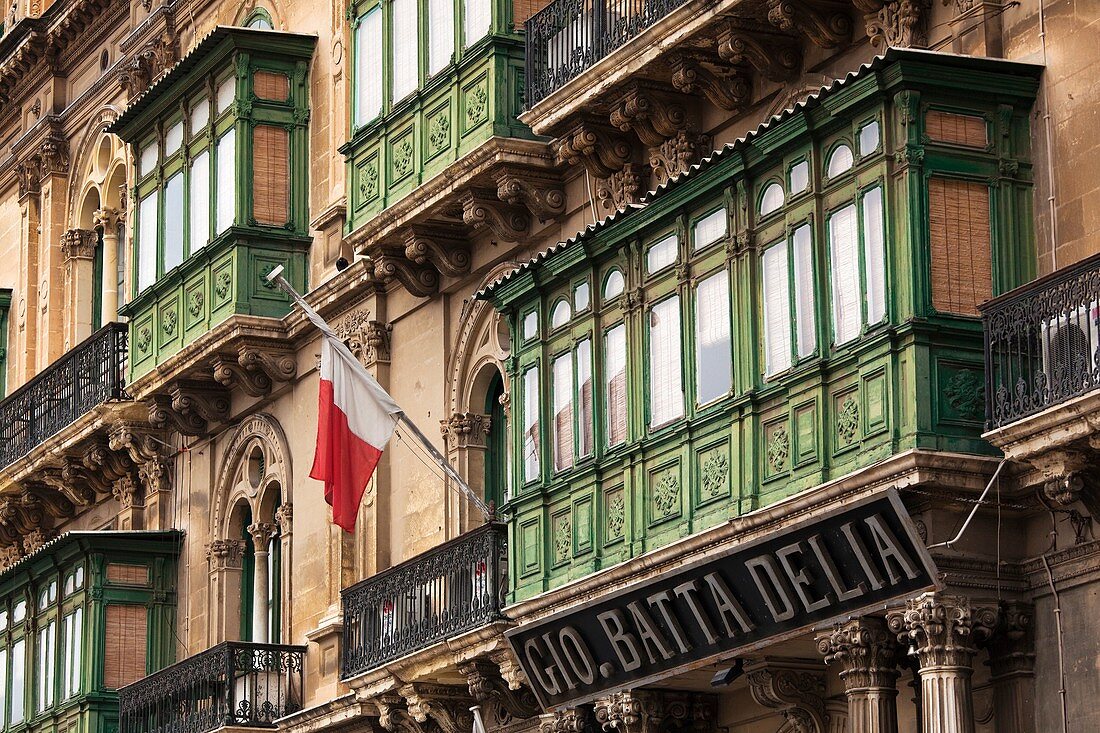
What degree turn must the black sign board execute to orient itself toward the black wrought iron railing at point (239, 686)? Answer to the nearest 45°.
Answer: approximately 90° to its right

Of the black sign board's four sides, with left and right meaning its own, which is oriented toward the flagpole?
right

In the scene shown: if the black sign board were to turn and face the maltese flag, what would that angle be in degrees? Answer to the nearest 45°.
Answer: approximately 90° to its right

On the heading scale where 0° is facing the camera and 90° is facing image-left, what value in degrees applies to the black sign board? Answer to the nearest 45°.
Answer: approximately 45°

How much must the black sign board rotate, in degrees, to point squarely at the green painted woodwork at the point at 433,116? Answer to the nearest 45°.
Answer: approximately 90° to its right

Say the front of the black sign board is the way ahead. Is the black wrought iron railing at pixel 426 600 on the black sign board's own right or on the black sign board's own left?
on the black sign board's own right
